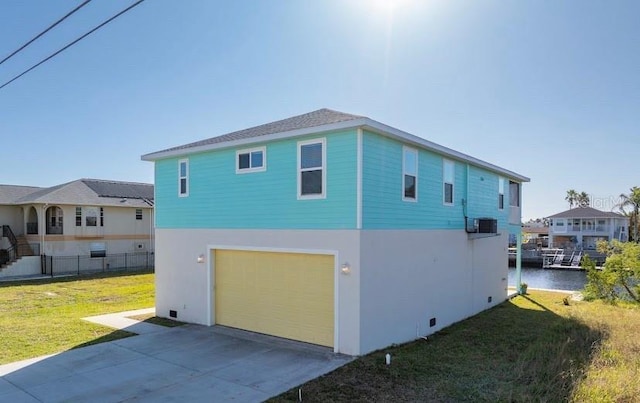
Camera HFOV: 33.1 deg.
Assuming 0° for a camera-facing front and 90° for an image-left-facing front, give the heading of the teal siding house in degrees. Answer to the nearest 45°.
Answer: approximately 45°

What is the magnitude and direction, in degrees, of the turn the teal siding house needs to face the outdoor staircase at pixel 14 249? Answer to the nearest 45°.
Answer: approximately 90° to its right

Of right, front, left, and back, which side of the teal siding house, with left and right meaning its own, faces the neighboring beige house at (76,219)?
right

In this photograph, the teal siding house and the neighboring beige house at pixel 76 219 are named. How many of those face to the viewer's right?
0
